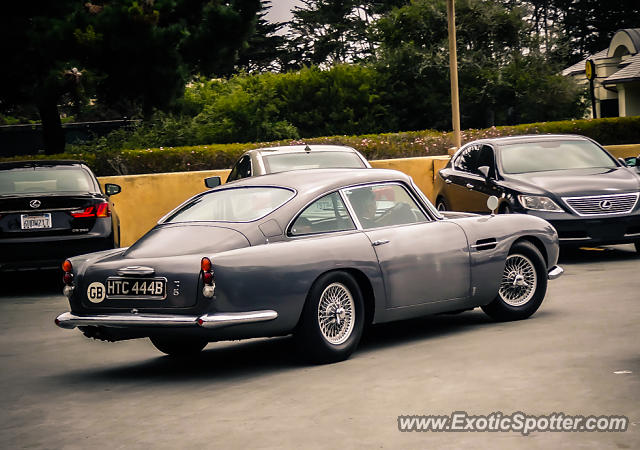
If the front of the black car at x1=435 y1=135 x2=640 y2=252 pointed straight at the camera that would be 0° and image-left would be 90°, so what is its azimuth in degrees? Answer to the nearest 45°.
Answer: approximately 315°

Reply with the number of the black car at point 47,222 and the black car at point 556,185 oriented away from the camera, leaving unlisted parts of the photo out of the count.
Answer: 1

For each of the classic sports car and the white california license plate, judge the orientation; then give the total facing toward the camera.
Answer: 1

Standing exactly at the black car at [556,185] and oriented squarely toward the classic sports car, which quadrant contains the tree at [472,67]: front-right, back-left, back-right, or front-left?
back-right

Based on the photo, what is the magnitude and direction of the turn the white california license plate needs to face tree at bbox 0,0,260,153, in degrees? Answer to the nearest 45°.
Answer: approximately 180°

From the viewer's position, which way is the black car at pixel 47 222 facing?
facing away from the viewer

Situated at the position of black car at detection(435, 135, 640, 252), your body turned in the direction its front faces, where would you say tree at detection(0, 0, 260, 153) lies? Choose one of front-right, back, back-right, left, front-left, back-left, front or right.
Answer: back

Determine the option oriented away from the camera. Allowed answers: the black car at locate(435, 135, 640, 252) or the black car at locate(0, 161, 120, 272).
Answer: the black car at locate(0, 161, 120, 272)

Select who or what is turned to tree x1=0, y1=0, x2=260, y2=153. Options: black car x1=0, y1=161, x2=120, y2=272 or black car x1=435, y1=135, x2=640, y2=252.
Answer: black car x1=0, y1=161, x2=120, y2=272

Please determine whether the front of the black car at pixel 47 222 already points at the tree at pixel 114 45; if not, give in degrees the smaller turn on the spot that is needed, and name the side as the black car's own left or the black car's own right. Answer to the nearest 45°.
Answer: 0° — it already faces it

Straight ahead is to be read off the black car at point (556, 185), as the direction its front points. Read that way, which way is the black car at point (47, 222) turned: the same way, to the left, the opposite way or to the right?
the opposite way

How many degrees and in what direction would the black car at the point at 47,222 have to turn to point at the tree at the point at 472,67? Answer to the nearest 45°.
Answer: approximately 45° to its right
